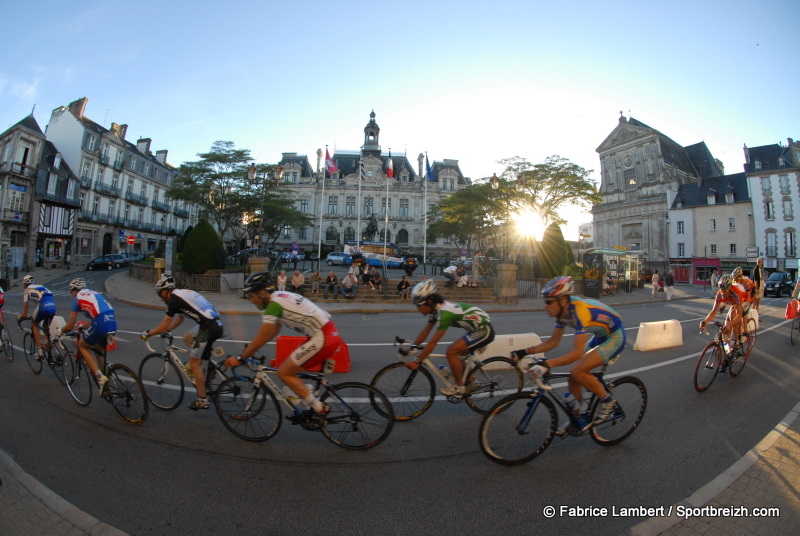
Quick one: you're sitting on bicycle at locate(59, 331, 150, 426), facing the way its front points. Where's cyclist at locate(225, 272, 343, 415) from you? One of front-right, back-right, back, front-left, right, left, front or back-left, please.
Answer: back

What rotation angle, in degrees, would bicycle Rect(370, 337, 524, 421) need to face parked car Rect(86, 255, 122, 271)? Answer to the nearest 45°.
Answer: approximately 45° to its right

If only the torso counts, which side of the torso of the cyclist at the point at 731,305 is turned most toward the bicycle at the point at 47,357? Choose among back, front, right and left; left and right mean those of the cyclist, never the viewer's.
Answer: front

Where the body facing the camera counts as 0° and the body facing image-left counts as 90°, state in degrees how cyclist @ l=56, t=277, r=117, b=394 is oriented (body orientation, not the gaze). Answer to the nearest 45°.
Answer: approximately 135°

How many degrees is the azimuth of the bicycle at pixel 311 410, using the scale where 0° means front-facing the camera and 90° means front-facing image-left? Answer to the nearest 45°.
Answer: approximately 90°

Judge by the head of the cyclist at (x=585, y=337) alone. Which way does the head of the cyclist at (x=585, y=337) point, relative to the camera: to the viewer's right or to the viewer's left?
to the viewer's left

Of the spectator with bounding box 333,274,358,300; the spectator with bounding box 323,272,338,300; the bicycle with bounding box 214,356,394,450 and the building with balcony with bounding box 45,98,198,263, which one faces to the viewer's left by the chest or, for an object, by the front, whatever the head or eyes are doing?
the bicycle

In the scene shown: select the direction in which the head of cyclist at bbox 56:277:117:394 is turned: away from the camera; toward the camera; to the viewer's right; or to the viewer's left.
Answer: to the viewer's left

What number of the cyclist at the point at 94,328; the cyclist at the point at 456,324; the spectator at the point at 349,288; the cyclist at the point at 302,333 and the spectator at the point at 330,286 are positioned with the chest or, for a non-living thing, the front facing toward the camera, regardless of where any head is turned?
2

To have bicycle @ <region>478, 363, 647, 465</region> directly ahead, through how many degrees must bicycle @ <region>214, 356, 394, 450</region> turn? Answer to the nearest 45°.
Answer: approximately 180°

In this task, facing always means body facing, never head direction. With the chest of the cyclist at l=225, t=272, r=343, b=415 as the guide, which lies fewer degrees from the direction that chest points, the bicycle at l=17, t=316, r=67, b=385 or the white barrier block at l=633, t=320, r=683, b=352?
the bicycle

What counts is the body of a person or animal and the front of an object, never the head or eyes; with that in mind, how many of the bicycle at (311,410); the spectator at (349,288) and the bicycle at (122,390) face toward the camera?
1

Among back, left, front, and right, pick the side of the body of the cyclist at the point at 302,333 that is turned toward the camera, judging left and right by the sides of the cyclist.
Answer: left

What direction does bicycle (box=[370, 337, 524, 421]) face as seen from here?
to the viewer's left

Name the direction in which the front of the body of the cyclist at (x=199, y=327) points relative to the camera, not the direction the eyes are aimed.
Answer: to the viewer's left
